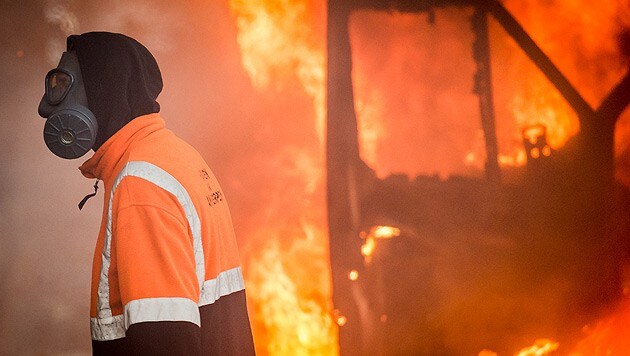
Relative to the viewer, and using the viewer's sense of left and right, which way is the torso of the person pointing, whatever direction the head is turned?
facing to the left of the viewer

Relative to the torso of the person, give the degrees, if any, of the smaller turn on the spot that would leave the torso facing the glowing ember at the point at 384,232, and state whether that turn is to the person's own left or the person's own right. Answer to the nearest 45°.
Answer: approximately 135° to the person's own right

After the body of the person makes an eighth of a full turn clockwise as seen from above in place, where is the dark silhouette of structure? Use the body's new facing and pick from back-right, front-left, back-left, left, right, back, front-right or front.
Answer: right

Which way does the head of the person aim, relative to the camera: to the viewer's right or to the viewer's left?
to the viewer's left

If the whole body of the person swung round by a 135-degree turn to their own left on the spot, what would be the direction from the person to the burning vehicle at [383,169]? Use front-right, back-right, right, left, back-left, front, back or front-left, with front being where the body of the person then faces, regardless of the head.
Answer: left
